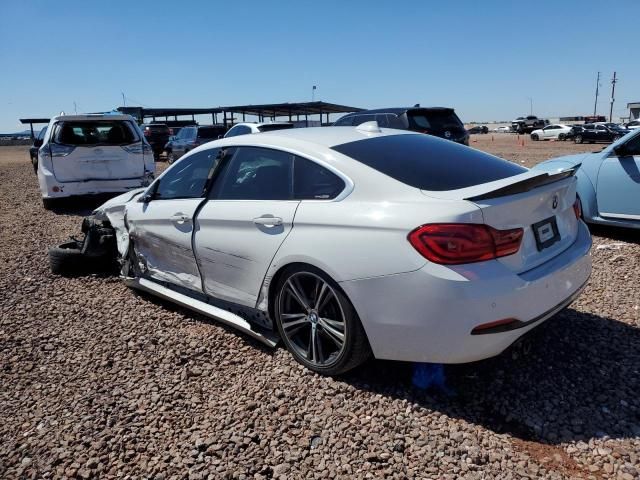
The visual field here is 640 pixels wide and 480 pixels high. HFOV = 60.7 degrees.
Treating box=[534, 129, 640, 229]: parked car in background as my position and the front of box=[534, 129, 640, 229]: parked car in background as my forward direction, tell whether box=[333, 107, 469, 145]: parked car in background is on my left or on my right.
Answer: on my right

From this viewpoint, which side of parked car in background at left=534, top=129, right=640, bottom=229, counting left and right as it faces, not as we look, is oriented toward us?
left

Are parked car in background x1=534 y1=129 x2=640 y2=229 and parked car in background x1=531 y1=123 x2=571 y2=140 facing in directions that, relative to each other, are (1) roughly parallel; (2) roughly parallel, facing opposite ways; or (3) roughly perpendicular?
roughly parallel

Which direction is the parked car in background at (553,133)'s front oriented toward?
to the viewer's left

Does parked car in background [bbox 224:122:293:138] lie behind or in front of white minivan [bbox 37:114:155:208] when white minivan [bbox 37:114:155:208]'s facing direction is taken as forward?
in front

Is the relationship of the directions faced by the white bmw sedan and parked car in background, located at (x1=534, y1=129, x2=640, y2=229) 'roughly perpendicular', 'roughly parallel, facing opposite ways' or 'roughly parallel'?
roughly parallel

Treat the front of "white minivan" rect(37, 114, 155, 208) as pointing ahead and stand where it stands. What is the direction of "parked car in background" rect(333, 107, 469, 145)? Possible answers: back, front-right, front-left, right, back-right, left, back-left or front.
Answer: right

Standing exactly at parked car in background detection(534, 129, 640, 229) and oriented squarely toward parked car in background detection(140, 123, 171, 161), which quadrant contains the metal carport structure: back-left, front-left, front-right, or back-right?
front-right

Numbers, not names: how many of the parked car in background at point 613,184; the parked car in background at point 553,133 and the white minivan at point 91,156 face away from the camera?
1

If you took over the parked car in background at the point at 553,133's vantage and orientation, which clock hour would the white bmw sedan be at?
The white bmw sedan is roughly at 9 o'clock from the parked car in background.

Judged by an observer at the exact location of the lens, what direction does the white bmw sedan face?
facing away from the viewer and to the left of the viewer

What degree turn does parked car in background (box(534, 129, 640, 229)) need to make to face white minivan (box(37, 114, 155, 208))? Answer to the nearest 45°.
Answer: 0° — it already faces it

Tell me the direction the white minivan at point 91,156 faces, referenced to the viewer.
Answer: facing away from the viewer

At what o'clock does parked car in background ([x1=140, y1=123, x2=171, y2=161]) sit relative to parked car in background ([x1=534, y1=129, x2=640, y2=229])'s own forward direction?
parked car in background ([x1=140, y1=123, x2=171, y2=161]) is roughly at 1 o'clock from parked car in background ([x1=534, y1=129, x2=640, y2=229]).

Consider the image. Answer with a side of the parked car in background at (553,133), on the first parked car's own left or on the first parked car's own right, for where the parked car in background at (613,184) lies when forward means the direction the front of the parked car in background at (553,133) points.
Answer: on the first parked car's own left

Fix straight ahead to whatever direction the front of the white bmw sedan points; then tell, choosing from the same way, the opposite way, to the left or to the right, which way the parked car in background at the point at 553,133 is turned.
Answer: the same way
